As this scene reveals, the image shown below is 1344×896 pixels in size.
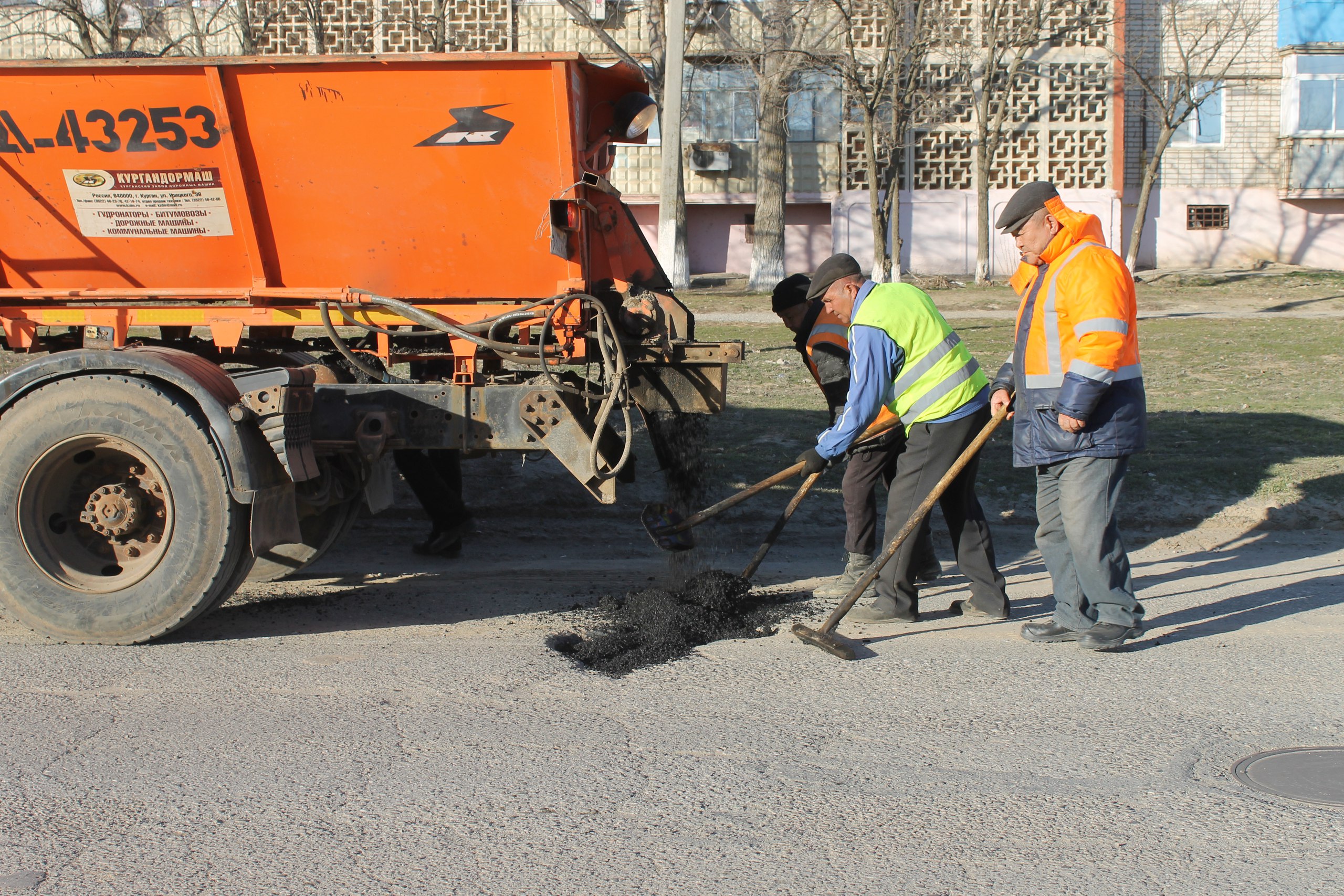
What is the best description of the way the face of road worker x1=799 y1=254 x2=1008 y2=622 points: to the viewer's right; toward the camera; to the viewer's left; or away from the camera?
to the viewer's left

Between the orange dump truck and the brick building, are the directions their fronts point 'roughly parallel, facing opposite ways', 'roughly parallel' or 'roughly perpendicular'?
roughly perpendicular

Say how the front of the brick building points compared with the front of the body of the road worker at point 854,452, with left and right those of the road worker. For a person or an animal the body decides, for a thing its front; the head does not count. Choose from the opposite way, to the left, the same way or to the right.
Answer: to the left

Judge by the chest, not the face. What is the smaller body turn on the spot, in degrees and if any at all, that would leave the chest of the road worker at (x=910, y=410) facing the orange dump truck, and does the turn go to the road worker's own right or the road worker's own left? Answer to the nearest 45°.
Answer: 0° — they already face it

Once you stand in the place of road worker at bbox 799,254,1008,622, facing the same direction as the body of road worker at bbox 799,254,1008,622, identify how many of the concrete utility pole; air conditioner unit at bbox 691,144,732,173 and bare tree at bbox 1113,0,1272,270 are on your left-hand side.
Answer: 0

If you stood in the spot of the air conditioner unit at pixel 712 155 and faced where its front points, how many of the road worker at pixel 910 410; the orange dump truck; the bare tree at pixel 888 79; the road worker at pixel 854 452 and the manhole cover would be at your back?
0

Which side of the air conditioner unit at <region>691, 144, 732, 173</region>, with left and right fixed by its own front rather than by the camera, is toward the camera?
front

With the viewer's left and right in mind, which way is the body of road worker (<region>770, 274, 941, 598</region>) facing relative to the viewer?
facing to the left of the viewer

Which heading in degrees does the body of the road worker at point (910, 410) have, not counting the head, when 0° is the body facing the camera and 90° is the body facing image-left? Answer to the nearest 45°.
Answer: approximately 90°

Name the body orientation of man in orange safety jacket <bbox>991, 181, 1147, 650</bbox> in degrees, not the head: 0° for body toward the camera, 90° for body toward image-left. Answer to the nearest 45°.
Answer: approximately 90°

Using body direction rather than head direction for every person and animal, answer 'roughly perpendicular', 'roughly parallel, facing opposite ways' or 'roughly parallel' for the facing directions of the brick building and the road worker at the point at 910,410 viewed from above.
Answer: roughly perpendicular

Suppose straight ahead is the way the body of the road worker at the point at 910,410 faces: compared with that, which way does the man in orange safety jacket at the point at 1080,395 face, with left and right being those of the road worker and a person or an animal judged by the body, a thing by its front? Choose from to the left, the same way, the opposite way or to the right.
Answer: the same way

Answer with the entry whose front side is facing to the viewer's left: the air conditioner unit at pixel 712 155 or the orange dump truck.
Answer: the orange dump truck

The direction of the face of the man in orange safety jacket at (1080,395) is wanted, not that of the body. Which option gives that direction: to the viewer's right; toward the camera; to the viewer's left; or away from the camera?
to the viewer's left

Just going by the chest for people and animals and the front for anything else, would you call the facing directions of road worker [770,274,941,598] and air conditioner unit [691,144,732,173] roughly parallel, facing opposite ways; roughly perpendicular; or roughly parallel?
roughly perpendicular

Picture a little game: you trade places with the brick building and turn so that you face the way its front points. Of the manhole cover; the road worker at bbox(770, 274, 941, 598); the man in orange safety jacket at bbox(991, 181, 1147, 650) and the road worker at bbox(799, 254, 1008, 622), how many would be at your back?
0

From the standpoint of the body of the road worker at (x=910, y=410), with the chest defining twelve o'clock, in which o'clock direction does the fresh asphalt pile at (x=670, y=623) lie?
The fresh asphalt pile is roughly at 11 o'clock from the road worker.

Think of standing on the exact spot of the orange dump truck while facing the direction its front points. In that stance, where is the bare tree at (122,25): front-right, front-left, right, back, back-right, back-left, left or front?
right

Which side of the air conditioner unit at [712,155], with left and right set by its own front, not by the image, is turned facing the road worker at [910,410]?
front
